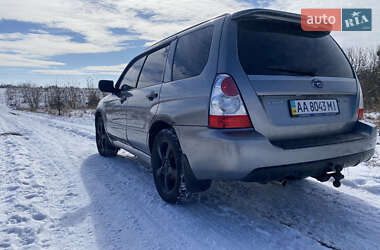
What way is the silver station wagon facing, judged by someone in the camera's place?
facing away from the viewer and to the left of the viewer

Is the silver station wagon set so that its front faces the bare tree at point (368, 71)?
no
